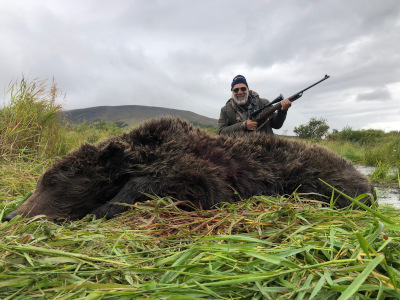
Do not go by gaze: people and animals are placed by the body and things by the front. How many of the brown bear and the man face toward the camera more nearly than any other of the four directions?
1

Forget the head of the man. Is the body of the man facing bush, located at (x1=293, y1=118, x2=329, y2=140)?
no

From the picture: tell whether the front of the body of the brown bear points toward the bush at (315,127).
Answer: no

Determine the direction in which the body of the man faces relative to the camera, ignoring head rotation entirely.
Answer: toward the camera

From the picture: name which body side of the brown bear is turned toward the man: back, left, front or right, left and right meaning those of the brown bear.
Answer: right

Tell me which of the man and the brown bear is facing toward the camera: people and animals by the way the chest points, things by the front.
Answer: the man

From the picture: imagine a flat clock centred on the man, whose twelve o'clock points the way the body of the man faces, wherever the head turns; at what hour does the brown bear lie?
The brown bear is roughly at 12 o'clock from the man.

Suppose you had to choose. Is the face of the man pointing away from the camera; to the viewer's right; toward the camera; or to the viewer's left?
toward the camera

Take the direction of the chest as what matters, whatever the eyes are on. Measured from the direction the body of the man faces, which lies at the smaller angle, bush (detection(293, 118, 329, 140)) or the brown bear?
the brown bear

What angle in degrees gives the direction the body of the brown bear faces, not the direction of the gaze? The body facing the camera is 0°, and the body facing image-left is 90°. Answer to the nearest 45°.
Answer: approximately 90°

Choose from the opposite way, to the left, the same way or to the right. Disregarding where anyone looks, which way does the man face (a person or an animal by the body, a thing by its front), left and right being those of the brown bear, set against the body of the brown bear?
to the left
